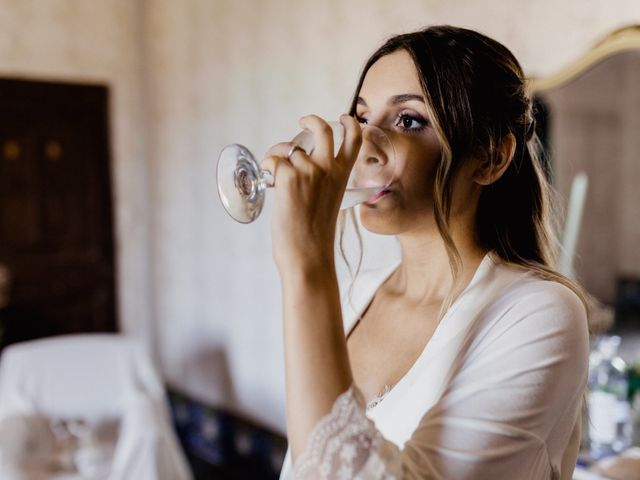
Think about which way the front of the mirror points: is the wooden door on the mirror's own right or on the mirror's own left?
on the mirror's own right

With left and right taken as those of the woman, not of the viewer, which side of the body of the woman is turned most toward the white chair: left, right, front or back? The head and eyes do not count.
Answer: right

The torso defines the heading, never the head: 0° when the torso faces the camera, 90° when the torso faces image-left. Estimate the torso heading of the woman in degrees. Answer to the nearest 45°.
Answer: approximately 45°

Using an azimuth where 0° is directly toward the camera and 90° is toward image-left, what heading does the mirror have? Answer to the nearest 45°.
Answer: approximately 0°
